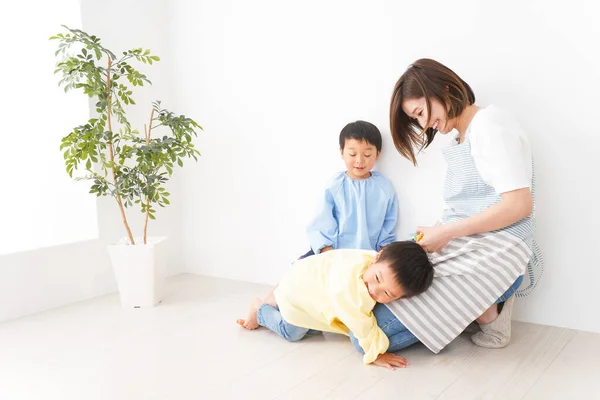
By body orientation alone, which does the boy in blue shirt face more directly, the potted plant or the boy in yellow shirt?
the boy in yellow shirt

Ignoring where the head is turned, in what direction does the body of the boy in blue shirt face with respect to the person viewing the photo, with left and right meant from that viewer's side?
facing the viewer

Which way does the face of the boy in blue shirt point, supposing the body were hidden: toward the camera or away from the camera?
toward the camera

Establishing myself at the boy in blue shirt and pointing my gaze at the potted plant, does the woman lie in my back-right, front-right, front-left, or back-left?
back-left

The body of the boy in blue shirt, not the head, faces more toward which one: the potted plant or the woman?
the woman

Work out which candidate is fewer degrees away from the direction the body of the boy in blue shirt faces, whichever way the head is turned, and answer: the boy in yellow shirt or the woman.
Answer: the boy in yellow shirt

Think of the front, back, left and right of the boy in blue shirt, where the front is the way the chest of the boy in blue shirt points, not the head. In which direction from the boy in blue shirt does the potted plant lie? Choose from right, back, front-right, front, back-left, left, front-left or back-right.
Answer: right

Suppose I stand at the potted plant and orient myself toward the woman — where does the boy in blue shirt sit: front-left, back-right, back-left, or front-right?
front-left

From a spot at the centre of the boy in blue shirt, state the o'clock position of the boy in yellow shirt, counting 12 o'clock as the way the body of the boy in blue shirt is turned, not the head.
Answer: The boy in yellow shirt is roughly at 12 o'clock from the boy in blue shirt.

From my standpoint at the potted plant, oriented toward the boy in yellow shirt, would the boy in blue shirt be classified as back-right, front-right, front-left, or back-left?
front-left

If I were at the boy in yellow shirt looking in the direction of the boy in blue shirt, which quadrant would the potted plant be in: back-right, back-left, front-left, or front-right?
front-left
